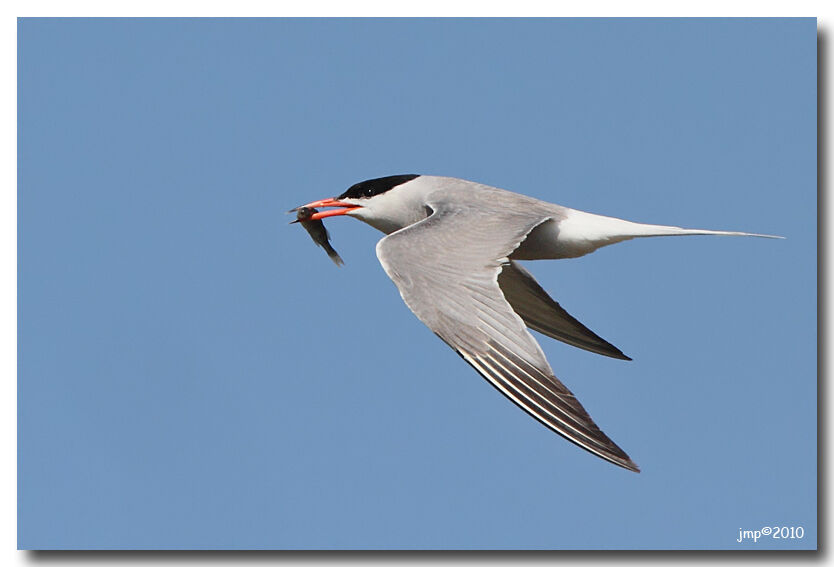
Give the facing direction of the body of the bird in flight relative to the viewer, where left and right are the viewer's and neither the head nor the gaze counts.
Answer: facing to the left of the viewer
